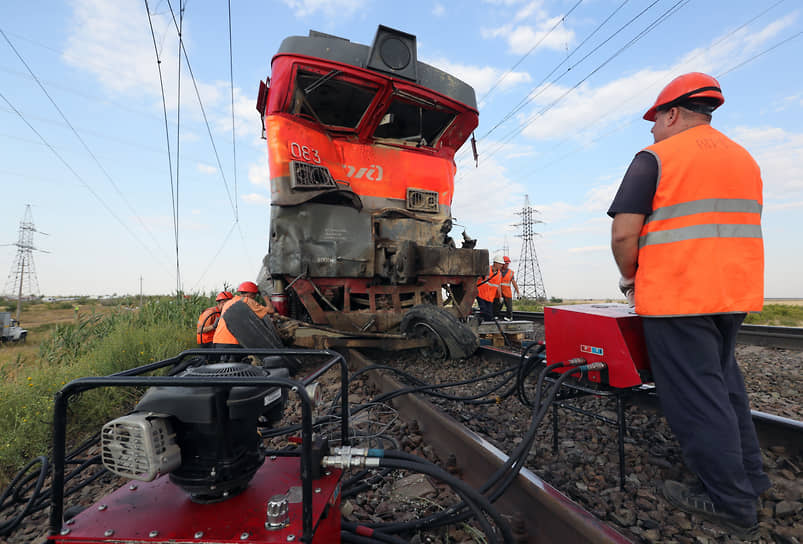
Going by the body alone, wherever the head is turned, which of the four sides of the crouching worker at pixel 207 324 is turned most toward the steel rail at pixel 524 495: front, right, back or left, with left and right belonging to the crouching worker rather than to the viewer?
right

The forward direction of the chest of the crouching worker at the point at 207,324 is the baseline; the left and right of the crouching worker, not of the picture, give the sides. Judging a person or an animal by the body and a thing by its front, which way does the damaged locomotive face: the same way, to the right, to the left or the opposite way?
to the right

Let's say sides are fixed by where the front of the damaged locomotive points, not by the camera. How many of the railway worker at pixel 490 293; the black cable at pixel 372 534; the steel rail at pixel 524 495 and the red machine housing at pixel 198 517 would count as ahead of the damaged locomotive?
3

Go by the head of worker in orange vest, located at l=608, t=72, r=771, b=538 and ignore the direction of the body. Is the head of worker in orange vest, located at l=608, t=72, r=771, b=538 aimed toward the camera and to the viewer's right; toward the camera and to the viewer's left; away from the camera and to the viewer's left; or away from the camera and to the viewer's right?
away from the camera and to the viewer's left

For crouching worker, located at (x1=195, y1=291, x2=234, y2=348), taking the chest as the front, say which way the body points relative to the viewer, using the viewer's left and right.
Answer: facing to the right of the viewer

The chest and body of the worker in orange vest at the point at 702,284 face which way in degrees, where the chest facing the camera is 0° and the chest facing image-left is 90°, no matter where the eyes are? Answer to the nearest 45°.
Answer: approximately 135°

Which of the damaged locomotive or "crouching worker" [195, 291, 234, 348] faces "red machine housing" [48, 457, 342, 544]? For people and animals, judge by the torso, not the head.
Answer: the damaged locomotive

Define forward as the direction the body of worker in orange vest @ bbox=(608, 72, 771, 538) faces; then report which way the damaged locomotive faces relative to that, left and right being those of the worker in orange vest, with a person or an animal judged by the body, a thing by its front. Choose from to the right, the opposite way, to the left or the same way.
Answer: the opposite way

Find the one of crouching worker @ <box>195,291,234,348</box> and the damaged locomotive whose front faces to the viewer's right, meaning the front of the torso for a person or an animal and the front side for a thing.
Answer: the crouching worker
